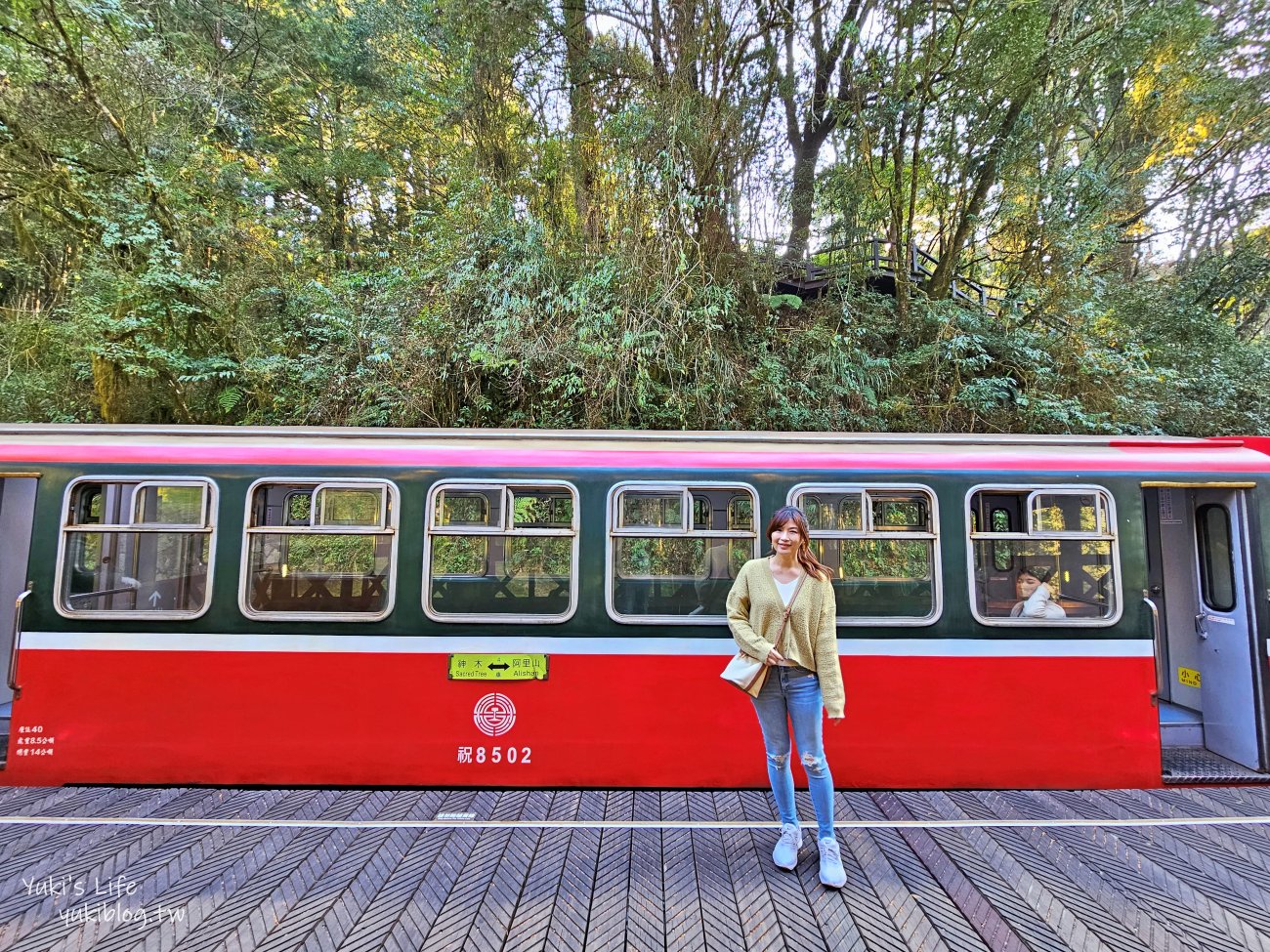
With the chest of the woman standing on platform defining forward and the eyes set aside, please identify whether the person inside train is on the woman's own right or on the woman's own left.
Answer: on the woman's own left

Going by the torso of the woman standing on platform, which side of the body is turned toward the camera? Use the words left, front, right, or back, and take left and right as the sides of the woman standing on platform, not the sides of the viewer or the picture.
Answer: front

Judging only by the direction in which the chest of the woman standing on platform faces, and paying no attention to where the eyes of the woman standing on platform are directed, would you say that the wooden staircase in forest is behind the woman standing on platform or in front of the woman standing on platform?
behind
